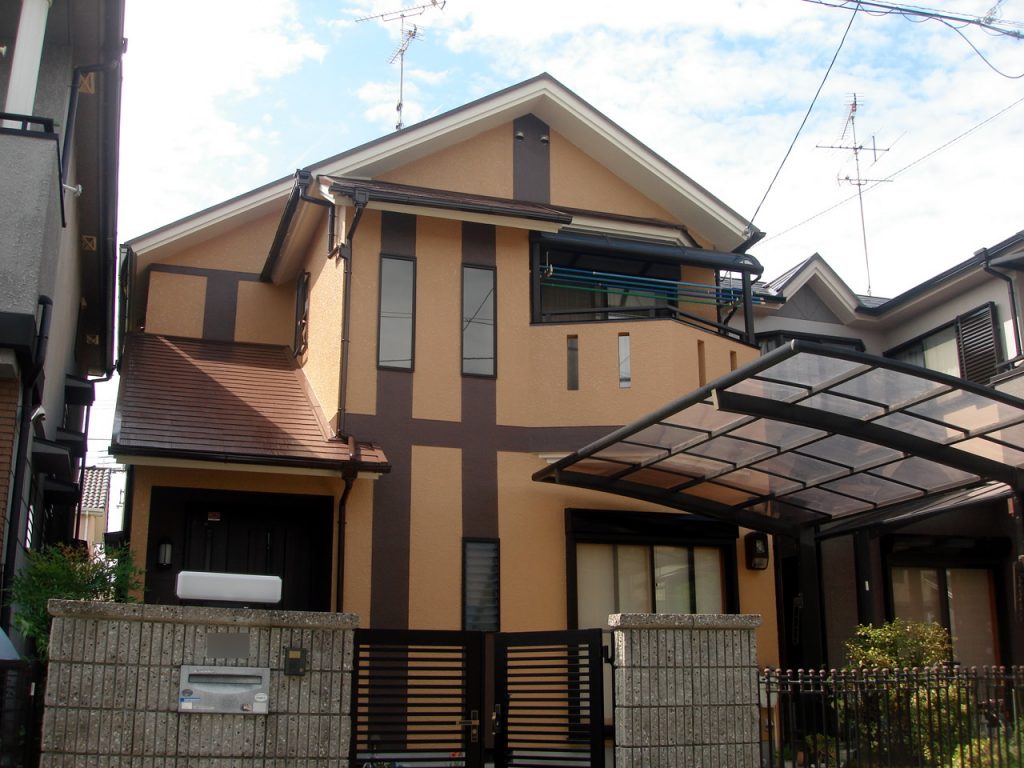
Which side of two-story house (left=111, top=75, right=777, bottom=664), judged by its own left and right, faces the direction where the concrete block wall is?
front

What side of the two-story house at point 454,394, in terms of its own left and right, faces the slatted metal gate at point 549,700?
front

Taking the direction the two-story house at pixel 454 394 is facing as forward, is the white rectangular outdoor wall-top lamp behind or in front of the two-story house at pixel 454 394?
in front

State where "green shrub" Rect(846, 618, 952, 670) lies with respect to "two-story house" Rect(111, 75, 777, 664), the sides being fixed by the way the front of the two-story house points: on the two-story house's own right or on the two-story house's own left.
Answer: on the two-story house's own left

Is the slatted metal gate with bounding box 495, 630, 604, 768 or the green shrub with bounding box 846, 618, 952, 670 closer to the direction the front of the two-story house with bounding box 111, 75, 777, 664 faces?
the slatted metal gate

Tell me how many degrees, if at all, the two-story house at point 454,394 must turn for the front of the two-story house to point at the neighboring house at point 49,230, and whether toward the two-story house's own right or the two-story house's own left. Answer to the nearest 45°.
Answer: approximately 45° to the two-story house's own right

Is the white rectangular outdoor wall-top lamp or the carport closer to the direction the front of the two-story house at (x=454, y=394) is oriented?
the white rectangular outdoor wall-top lamp

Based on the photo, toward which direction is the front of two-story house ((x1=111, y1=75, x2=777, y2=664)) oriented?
toward the camera

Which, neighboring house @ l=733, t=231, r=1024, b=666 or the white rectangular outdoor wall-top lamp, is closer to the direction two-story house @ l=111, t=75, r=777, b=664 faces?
the white rectangular outdoor wall-top lamp
